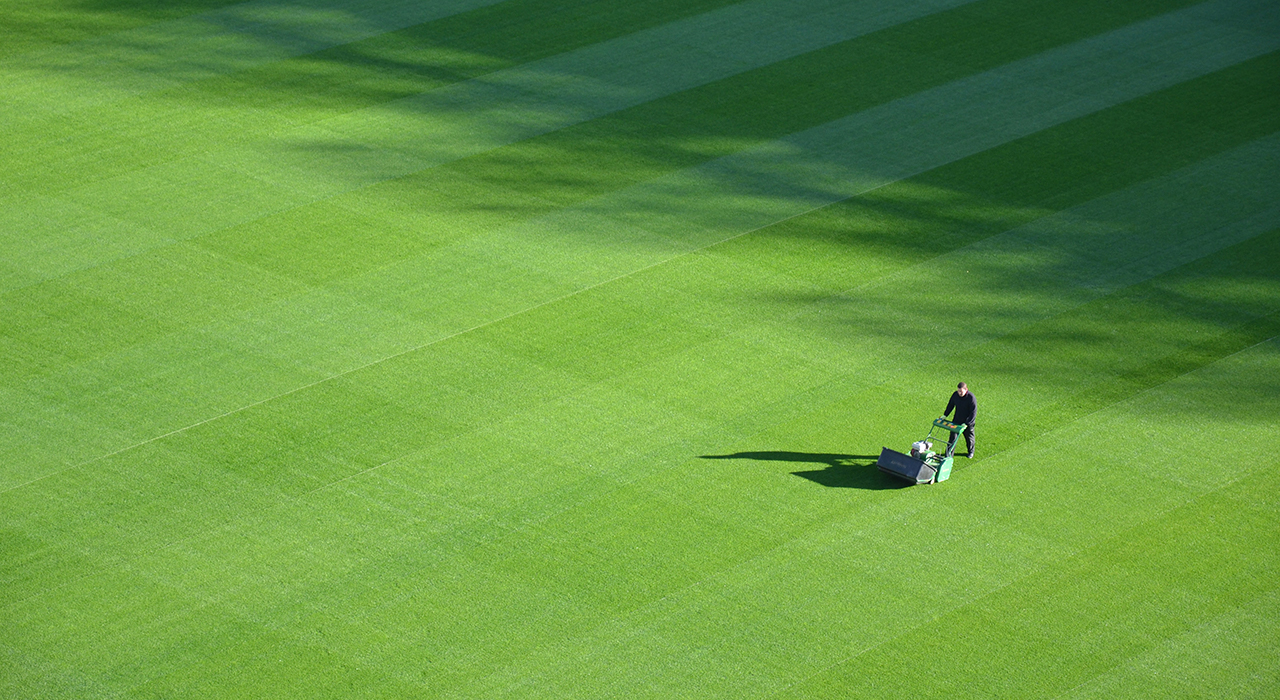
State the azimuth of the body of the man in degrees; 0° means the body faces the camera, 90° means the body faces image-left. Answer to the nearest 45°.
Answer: approximately 45°

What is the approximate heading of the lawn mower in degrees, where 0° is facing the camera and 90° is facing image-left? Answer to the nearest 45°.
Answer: approximately 45°
